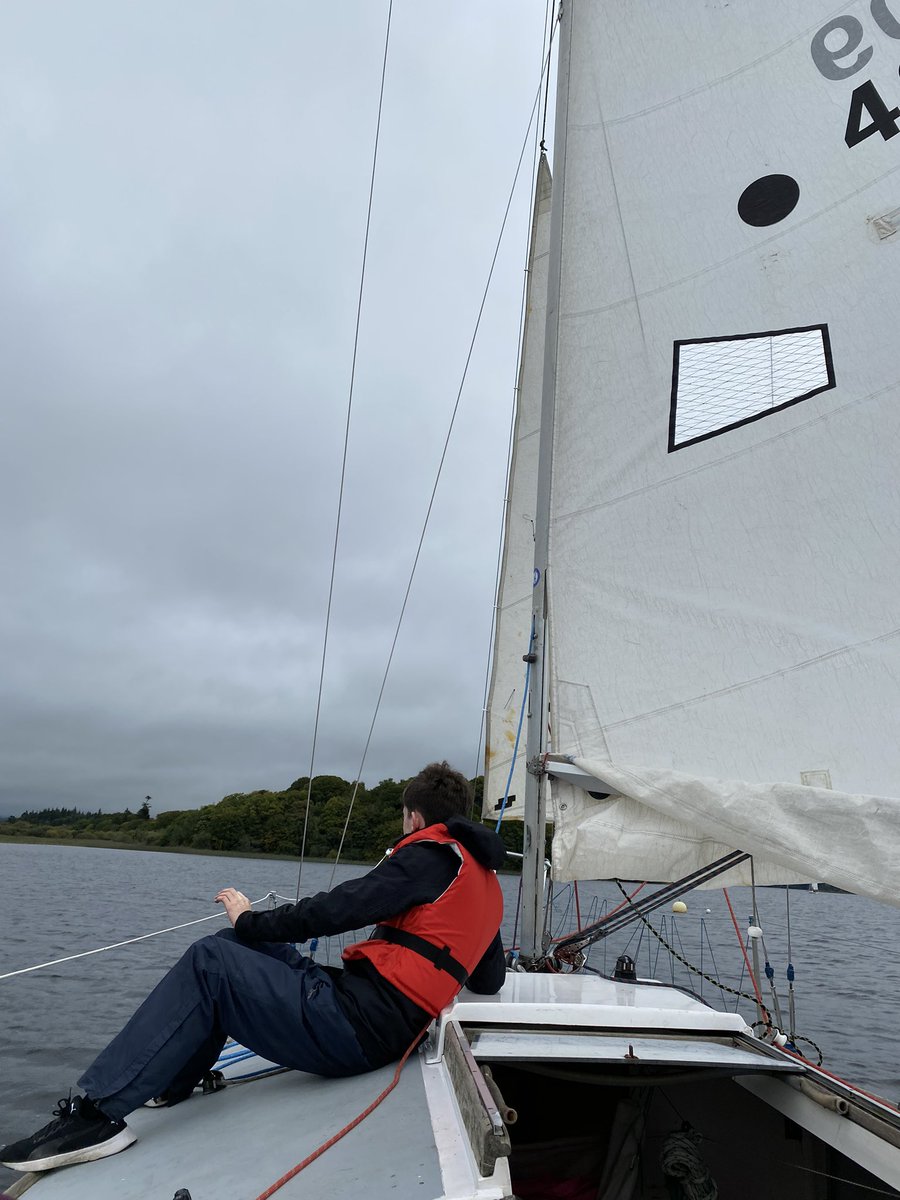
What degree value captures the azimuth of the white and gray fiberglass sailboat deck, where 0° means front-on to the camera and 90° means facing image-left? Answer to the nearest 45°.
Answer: approximately 180°

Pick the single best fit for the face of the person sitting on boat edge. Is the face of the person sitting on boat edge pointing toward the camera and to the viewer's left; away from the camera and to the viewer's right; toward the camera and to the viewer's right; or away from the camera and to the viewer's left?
away from the camera and to the viewer's left
